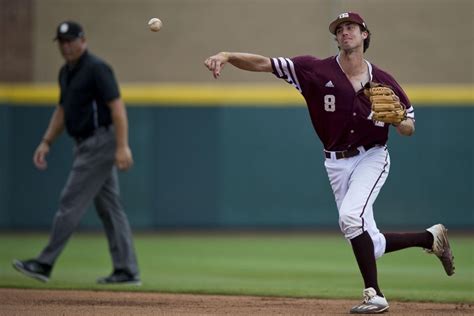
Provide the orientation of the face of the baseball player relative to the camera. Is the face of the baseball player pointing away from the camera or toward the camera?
toward the camera

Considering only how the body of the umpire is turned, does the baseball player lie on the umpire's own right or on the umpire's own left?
on the umpire's own left
